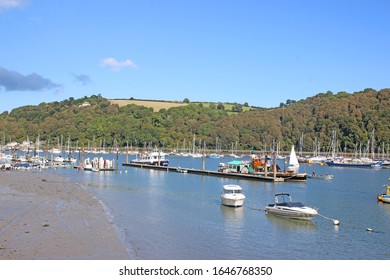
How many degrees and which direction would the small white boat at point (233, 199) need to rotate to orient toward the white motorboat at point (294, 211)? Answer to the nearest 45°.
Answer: approximately 45° to its left

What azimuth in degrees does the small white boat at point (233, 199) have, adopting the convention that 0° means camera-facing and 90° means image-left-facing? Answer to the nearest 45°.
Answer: approximately 0°
